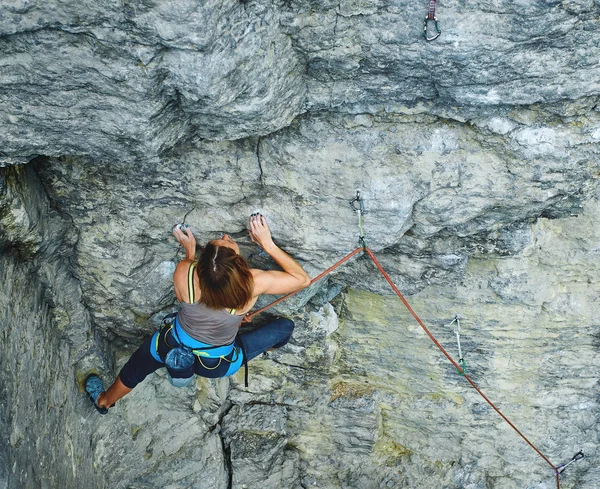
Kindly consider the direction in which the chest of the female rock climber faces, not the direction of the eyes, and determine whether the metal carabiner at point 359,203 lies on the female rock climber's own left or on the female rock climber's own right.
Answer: on the female rock climber's own right

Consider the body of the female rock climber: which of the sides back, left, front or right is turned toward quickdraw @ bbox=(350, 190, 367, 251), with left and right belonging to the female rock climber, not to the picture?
right

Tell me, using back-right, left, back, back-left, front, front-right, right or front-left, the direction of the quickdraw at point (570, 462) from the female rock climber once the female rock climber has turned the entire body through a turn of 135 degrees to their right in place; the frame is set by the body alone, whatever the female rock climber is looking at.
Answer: front-left

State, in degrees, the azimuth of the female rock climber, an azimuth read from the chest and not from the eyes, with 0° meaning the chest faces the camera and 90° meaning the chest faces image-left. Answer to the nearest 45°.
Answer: approximately 180°
